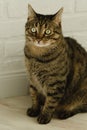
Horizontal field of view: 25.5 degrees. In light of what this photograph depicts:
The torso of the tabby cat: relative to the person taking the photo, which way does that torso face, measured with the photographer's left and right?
facing the viewer and to the left of the viewer
